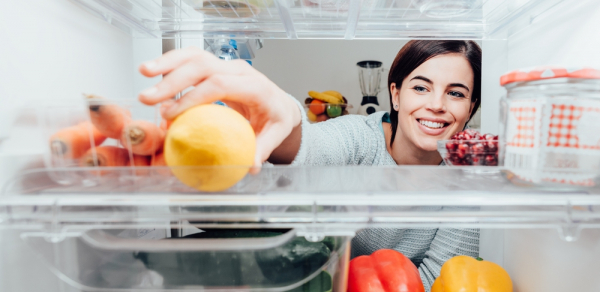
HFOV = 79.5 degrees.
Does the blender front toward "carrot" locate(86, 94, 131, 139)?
yes

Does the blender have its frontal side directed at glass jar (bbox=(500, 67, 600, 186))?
yes

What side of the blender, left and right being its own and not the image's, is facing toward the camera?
front

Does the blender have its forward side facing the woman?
yes

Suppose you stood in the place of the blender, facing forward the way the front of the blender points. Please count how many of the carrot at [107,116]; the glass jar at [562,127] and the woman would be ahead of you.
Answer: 3

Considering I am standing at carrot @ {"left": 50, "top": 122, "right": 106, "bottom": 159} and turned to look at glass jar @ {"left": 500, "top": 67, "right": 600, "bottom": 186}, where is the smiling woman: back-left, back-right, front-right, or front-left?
front-left

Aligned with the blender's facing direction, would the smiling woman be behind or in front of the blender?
in front

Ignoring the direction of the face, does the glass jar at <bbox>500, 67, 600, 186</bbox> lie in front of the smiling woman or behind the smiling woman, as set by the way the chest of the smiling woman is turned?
in front

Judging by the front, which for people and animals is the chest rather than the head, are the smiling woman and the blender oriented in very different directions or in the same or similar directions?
same or similar directions

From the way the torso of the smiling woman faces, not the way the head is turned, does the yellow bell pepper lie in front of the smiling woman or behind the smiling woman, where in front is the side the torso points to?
in front

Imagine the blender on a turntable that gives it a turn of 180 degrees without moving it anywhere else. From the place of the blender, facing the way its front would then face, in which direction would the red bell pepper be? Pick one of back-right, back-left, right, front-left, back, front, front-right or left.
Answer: back

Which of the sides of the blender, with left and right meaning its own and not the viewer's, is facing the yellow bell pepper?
front

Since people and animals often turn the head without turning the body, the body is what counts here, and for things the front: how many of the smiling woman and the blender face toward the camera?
2

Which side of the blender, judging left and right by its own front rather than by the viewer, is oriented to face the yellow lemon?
front

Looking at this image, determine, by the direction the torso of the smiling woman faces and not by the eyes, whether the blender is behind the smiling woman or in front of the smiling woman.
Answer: behind

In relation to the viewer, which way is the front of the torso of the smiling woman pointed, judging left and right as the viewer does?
facing the viewer
